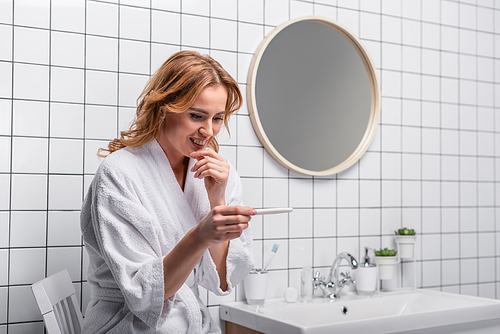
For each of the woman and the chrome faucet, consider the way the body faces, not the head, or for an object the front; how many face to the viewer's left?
0

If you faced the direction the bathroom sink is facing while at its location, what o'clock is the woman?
The woman is roughly at 3 o'clock from the bathroom sink.

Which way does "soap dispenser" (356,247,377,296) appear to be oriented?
toward the camera

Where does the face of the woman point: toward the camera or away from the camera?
toward the camera

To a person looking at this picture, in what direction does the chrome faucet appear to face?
facing the viewer and to the right of the viewer

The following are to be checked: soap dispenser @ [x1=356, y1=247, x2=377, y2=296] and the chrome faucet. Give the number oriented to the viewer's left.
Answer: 0

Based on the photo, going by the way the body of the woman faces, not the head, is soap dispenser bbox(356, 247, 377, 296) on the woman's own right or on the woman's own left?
on the woman's own left

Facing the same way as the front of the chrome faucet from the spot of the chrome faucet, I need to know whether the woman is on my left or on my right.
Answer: on my right

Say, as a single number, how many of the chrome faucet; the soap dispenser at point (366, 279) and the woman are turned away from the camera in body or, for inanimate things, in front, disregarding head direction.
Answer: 0

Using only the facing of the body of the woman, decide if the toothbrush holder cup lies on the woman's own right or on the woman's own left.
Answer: on the woman's own left
